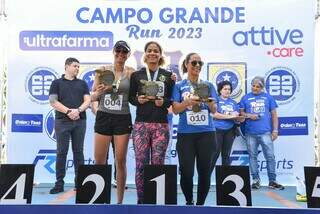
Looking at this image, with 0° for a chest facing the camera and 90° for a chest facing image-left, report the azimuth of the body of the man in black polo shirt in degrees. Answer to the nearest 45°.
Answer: approximately 0°

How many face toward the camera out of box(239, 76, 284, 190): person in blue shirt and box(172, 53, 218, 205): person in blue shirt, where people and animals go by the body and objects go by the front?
2

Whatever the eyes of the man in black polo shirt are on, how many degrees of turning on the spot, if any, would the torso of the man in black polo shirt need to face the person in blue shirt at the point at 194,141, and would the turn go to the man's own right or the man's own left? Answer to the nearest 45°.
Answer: approximately 45° to the man's own left

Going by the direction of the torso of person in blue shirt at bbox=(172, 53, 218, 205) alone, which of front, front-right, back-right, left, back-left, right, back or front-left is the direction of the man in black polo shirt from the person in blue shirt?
back-right

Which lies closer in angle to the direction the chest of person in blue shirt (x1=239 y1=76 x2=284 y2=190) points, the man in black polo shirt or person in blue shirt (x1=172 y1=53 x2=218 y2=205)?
the person in blue shirt

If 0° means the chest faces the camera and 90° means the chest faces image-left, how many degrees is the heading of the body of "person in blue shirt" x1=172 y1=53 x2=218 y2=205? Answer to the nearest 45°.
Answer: approximately 0°

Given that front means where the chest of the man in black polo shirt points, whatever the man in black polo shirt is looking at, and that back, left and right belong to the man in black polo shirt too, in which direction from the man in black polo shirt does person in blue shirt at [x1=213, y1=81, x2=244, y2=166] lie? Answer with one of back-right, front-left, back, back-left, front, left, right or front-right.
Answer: left
